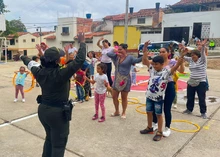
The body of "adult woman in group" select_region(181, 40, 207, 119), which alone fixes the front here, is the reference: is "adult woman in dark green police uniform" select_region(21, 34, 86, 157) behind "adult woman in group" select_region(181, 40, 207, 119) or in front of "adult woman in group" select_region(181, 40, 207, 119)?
in front

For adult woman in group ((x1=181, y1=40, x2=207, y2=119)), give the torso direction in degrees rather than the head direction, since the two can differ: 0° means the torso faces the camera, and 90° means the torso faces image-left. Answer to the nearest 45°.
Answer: approximately 45°

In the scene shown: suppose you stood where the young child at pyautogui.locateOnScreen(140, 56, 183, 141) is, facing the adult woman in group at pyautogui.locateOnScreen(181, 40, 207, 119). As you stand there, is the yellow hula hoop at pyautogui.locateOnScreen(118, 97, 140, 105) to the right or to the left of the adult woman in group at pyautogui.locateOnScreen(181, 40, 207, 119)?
left

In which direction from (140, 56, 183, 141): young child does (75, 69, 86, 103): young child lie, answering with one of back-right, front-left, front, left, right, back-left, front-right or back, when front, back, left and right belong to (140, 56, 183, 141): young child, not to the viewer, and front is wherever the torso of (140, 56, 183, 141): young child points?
right

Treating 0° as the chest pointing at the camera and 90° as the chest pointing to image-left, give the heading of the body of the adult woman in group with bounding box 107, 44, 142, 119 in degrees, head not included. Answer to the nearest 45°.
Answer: approximately 0°

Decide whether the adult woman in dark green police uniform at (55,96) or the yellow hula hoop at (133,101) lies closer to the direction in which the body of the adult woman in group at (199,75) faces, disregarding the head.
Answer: the adult woman in dark green police uniform

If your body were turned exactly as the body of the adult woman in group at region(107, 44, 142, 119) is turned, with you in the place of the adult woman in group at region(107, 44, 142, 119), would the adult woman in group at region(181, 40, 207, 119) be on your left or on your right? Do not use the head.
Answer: on your left

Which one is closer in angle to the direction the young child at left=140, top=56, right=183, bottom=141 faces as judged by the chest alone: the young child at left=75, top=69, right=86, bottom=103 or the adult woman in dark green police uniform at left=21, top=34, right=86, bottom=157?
the adult woman in dark green police uniform

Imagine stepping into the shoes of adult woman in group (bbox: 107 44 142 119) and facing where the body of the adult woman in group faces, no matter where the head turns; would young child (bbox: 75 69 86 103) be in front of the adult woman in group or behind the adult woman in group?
behind

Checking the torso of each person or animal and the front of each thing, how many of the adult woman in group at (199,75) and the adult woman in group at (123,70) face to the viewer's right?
0

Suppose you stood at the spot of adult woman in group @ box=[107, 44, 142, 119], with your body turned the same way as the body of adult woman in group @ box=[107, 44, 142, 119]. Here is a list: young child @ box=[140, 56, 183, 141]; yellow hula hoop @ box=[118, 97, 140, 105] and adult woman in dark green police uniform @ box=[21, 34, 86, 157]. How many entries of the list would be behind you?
1

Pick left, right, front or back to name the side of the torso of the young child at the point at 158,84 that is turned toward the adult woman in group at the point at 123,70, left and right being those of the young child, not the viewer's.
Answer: right

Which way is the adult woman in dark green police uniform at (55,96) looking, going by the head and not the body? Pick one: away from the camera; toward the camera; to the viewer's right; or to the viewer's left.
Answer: away from the camera
